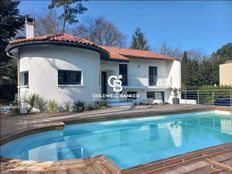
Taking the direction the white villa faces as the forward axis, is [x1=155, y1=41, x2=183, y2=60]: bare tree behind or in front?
behind

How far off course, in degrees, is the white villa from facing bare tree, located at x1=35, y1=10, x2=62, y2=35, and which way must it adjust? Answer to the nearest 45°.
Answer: approximately 180°

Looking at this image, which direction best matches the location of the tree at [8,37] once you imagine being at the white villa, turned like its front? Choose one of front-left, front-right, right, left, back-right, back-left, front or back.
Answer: back-right

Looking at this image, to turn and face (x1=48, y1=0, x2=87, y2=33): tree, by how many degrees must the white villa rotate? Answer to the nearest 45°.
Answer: approximately 180°

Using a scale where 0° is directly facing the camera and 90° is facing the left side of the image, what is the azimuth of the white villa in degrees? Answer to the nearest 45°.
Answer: approximately 0°

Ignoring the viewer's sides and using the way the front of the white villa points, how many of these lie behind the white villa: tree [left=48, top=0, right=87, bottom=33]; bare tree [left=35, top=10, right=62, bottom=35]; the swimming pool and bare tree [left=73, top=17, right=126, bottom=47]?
3
